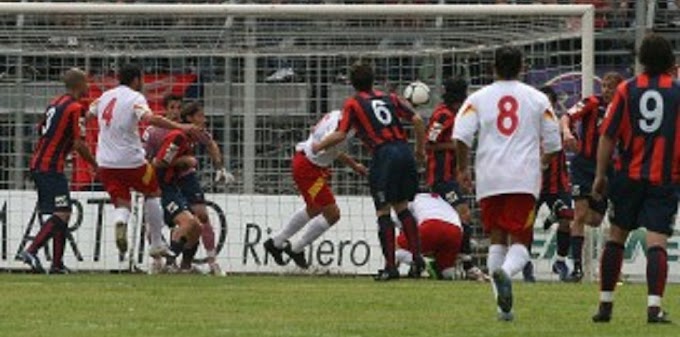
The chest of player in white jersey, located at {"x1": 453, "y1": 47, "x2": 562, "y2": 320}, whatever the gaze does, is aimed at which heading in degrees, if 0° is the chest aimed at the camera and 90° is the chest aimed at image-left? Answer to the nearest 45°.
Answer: approximately 180°

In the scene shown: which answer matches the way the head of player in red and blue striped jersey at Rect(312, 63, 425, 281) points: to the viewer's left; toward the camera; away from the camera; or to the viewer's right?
away from the camera

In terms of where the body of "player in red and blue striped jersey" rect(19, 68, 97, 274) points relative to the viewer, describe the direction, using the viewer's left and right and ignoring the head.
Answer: facing away from the viewer and to the right of the viewer

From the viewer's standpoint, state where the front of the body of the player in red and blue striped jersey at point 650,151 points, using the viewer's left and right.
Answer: facing away from the viewer

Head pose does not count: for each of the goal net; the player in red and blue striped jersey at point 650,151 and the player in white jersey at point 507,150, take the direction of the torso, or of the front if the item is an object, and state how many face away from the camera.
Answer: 2

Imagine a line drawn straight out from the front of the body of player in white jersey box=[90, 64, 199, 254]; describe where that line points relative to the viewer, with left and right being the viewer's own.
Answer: facing away from the viewer and to the right of the viewer

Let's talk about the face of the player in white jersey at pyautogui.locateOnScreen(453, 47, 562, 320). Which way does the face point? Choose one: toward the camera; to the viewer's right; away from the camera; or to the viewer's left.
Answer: away from the camera

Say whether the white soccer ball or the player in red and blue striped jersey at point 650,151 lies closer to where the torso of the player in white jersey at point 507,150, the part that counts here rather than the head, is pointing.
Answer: the white soccer ball

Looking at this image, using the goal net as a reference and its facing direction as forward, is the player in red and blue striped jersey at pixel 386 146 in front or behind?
in front

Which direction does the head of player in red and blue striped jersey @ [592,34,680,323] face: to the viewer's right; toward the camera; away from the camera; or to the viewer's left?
away from the camera
